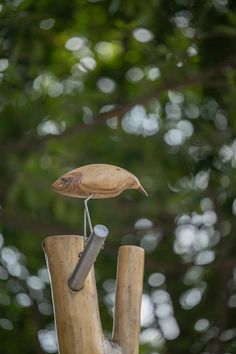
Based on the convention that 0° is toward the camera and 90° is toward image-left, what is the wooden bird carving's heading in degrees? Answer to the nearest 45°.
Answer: approximately 270°
